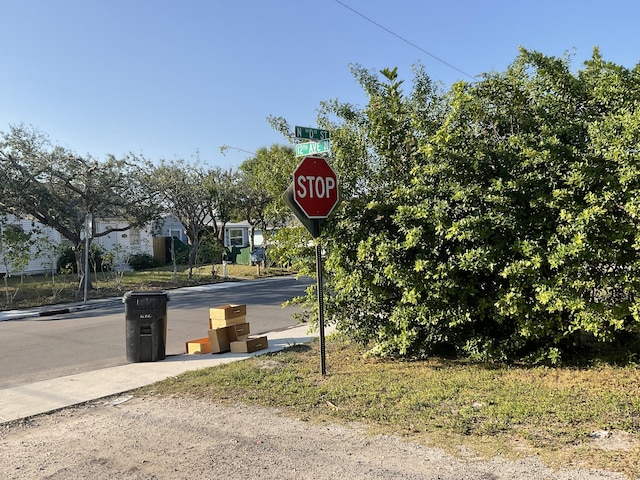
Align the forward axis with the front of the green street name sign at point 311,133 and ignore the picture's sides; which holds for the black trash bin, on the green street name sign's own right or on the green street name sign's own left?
on the green street name sign's own right

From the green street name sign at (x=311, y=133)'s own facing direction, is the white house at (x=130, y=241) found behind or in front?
behind

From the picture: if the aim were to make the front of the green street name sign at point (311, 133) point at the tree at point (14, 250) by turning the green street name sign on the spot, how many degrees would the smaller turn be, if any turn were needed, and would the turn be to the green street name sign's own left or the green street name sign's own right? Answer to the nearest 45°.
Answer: approximately 135° to the green street name sign's own right

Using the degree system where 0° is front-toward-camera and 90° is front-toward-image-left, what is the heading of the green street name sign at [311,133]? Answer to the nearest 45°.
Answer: approximately 0°

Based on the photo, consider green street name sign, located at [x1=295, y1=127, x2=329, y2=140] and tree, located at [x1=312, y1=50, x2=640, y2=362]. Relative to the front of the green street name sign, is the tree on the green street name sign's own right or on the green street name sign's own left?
on the green street name sign's own left

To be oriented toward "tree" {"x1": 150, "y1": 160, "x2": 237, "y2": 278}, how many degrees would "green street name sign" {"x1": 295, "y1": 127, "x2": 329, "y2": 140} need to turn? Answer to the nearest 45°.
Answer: approximately 180°

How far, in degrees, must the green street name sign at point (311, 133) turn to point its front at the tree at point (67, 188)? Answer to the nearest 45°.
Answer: approximately 135° to its right
